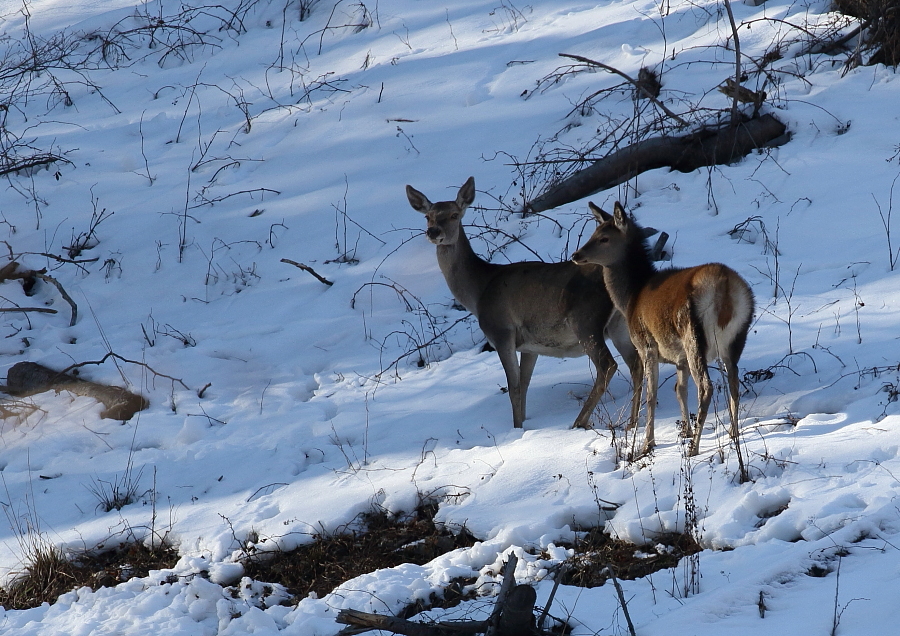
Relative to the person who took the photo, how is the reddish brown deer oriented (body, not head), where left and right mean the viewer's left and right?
facing away from the viewer and to the left of the viewer

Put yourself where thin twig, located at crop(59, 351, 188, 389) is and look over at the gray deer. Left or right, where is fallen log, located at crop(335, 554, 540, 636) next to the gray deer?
right

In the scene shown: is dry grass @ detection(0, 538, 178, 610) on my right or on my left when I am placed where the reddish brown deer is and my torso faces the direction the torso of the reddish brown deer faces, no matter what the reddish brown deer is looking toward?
on my left

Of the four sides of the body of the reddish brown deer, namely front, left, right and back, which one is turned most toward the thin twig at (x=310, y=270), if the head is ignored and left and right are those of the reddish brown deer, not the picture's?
front

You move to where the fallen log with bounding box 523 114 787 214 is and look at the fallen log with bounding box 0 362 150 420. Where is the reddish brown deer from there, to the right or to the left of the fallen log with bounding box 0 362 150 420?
left

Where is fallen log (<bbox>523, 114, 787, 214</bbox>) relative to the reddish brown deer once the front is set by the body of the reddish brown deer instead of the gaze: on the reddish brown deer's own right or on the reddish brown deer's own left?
on the reddish brown deer's own right

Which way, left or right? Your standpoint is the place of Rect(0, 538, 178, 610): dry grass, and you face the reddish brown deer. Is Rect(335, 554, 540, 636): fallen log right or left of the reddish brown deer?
right

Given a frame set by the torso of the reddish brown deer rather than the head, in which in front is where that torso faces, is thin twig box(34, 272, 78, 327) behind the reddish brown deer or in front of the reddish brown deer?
in front

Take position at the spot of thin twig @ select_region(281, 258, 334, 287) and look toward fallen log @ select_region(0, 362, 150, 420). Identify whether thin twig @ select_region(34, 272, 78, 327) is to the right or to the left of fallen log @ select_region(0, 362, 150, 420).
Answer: right

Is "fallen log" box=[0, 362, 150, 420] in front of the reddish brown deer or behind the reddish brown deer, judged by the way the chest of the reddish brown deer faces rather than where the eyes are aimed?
in front
